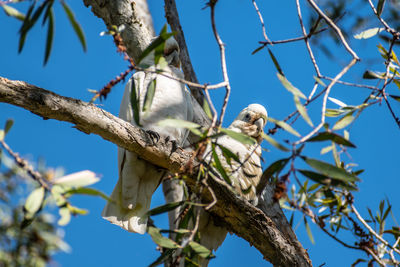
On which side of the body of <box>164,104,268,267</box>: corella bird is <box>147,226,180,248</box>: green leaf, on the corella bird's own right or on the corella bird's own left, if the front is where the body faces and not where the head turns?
on the corella bird's own right

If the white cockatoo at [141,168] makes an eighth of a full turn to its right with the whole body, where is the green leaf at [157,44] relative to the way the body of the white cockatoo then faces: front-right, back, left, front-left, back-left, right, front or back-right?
front

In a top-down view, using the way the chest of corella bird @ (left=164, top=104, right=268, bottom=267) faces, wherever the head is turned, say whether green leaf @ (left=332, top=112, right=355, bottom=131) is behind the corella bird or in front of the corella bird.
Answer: in front

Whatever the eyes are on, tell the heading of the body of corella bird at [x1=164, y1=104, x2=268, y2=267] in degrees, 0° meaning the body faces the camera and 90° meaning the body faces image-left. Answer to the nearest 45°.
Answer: approximately 315°
